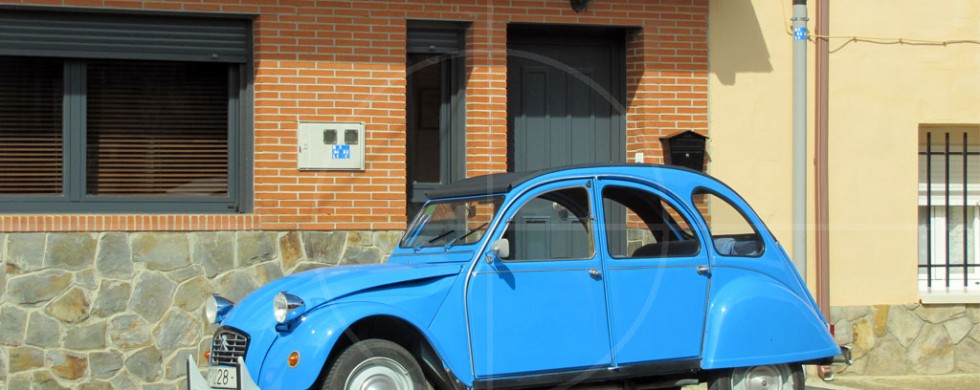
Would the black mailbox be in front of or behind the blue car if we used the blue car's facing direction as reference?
behind

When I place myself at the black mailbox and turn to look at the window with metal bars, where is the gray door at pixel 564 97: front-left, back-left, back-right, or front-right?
back-left

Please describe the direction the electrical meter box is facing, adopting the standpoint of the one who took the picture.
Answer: facing the viewer

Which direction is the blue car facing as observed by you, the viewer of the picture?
facing the viewer and to the left of the viewer

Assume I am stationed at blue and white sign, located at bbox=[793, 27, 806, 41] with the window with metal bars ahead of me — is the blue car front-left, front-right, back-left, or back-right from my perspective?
back-right

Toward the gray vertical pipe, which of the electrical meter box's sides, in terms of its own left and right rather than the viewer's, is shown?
left

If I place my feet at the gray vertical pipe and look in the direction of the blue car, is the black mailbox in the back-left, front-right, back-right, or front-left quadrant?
front-right

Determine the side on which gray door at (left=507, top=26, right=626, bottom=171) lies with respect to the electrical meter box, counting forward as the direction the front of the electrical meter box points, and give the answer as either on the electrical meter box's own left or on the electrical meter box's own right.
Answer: on the electrical meter box's own left

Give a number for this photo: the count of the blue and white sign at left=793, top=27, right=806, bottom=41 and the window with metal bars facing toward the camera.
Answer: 2

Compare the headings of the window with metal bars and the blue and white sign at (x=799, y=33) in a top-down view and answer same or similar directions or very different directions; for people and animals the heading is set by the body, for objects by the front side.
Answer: same or similar directions

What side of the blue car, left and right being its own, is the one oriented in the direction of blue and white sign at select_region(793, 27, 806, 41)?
back

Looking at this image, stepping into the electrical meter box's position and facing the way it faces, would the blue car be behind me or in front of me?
in front

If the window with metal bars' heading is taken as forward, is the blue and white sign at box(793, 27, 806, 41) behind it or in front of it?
in front
